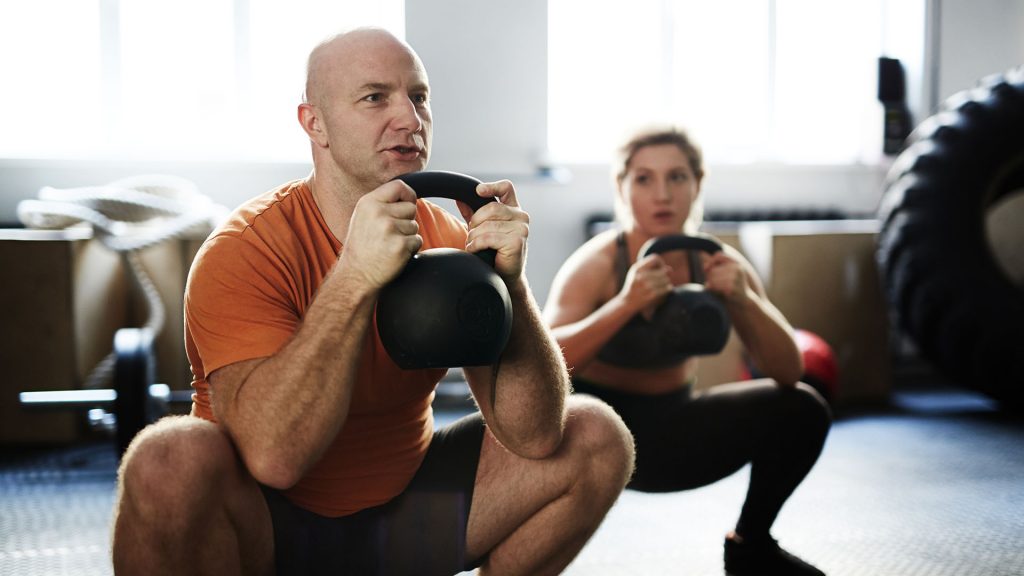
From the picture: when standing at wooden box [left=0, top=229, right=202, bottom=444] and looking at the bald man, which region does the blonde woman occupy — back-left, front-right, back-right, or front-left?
front-left

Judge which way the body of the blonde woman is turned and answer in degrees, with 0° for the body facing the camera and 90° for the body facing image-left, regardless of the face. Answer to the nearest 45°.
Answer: approximately 315°

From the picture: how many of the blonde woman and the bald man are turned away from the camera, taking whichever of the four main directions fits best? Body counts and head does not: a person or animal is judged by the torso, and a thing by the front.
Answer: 0

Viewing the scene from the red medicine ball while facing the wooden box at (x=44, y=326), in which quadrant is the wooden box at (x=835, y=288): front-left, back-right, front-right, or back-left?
back-right

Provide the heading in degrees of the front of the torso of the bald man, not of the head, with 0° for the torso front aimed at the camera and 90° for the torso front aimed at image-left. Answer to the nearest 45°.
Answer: approximately 315°

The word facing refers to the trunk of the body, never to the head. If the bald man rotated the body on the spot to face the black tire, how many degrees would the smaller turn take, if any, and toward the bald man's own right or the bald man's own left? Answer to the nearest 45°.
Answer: approximately 90° to the bald man's own left
